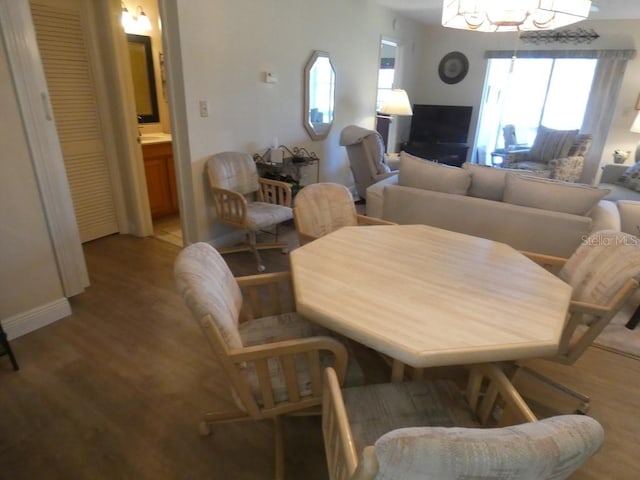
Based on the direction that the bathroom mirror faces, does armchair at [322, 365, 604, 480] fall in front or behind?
in front

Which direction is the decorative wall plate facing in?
toward the camera

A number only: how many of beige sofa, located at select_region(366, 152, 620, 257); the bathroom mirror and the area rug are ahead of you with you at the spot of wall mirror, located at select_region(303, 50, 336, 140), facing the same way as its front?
2

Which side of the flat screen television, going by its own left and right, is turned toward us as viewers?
front

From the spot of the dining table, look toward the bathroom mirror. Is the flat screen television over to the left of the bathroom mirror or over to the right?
right

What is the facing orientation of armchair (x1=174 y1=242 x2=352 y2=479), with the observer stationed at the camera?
facing to the right of the viewer

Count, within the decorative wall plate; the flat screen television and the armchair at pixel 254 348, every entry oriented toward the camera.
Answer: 2

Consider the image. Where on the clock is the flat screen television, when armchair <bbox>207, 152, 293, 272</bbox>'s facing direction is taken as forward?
The flat screen television is roughly at 9 o'clock from the armchair.

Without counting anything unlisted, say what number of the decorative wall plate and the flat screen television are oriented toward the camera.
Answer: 2

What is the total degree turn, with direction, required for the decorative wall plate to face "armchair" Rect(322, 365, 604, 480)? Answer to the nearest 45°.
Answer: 0° — it already faces it

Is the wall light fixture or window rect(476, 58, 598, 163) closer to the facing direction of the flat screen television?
the wall light fixture

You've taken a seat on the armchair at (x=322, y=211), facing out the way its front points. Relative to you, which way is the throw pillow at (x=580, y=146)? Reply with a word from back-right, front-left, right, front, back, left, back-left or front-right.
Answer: left

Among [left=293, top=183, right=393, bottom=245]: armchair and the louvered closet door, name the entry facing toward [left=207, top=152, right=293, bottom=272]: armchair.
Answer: the louvered closet door

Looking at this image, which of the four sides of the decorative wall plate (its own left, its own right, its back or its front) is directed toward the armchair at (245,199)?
front

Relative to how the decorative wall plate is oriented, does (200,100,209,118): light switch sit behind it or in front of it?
in front

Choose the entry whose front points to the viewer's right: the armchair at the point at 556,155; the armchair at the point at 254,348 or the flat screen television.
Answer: the armchair at the point at 254,348

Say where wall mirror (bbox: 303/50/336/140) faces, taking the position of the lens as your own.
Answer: facing the viewer and to the right of the viewer
